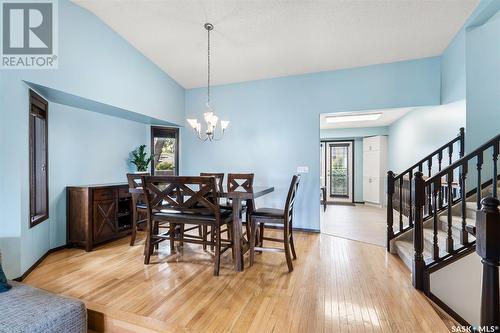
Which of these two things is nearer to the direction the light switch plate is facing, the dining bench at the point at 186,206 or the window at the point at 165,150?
the dining bench

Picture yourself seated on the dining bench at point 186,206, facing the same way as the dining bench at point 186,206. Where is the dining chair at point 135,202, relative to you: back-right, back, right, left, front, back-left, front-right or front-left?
left

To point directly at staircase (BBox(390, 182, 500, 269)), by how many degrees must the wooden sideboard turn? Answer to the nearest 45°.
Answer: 0° — it already faces it

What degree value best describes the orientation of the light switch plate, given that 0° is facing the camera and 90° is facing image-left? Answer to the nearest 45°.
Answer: approximately 0°

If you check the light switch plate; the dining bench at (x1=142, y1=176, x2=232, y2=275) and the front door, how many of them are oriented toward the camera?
2

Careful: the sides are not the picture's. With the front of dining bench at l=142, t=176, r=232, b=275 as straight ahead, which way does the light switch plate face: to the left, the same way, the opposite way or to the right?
the opposite way

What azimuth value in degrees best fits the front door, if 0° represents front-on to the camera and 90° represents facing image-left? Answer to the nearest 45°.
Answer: approximately 0°

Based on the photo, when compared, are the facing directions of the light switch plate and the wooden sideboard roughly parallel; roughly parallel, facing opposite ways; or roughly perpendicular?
roughly perpendicular

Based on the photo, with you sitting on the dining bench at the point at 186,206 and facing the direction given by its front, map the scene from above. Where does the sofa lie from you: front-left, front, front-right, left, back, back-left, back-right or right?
back

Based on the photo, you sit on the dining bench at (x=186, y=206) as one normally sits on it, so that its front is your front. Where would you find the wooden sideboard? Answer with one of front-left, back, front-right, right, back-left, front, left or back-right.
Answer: left

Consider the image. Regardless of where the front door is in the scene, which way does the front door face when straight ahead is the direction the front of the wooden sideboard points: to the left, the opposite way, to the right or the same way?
to the right

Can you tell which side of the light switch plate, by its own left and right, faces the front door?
back

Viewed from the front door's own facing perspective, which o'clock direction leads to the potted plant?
The potted plant is roughly at 1 o'clock from the front door.

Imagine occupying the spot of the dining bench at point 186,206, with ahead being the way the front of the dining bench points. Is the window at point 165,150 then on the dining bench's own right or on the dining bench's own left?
on the dining bench's own left

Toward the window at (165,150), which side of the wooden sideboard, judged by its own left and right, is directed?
left

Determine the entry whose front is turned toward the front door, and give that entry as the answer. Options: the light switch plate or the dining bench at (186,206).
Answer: the dining bench
